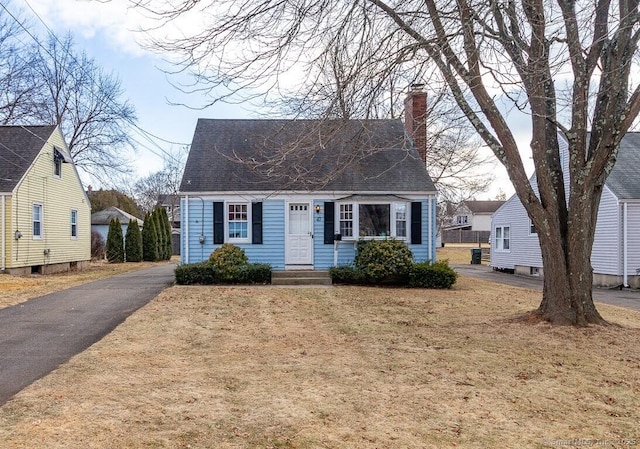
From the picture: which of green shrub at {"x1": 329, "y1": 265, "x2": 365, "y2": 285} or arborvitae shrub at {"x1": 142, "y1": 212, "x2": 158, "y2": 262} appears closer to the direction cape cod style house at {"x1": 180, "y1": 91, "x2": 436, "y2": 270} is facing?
the green shrub

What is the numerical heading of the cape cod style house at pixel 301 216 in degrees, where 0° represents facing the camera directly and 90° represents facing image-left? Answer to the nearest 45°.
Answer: approximately 0°

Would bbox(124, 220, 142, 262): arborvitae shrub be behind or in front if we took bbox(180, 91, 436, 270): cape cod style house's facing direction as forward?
behind

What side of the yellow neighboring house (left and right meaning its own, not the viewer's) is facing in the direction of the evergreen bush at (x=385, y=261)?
left

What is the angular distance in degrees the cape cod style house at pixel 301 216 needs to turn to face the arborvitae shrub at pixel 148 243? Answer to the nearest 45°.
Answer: approximately 135° to its right

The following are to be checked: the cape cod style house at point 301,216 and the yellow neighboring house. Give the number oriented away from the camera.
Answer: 0

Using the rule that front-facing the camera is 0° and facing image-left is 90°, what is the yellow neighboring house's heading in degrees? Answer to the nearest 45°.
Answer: approximately 45°

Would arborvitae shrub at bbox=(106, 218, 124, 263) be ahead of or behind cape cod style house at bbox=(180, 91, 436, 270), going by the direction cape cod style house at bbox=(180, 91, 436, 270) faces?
behind

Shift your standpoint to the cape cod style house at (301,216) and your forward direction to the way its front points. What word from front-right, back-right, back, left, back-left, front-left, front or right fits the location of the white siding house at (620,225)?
left

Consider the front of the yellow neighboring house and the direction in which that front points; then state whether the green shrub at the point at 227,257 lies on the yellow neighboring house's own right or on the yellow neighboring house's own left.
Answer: on the yellow neighboring house's own left
